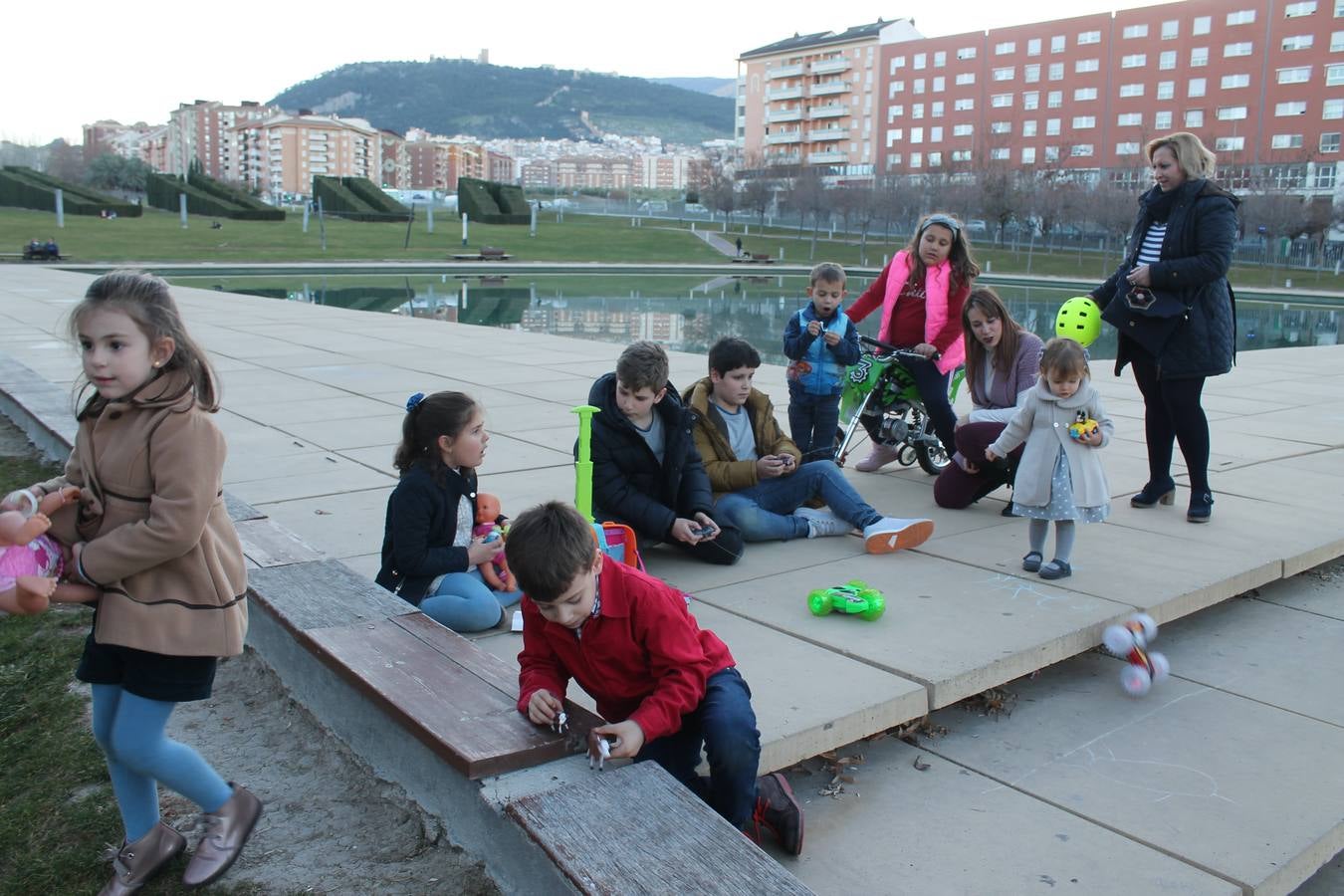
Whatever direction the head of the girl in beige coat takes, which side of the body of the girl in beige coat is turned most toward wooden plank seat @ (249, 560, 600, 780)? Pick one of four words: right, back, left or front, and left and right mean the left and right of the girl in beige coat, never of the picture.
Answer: back

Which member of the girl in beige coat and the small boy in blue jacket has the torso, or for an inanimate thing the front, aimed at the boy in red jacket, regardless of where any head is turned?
the small boy in blue jacket

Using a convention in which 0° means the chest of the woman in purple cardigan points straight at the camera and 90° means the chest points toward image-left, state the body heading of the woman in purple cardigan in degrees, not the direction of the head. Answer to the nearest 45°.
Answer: approximately 45°

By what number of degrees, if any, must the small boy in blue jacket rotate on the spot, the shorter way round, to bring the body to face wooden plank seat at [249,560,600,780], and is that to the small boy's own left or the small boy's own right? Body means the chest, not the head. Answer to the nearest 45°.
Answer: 0° — they already face it

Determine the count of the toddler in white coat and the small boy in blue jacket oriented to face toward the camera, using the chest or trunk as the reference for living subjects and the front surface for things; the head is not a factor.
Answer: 2

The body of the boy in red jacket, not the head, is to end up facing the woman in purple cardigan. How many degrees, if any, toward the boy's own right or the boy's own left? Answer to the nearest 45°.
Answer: approximately 180°

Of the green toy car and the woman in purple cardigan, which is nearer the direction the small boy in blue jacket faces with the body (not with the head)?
the green toy car

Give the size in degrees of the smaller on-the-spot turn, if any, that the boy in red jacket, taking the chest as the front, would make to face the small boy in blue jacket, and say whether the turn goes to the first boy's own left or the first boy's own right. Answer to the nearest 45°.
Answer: approximately 135° to the first boy's own right

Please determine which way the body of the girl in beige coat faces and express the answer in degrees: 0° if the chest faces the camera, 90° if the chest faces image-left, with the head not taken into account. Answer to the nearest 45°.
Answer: approximately 45°
